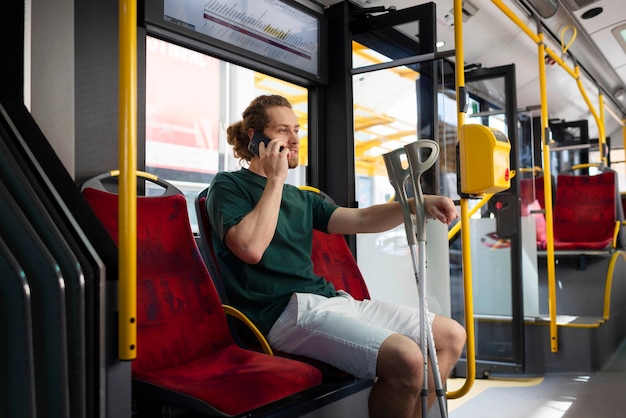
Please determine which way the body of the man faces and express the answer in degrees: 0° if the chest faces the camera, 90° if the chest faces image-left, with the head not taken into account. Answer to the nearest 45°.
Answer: approximately 315°

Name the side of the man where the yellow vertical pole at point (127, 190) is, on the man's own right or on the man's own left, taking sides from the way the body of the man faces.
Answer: on the man's own right

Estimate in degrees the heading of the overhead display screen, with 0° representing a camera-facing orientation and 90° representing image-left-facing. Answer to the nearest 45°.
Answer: approximately 315°
